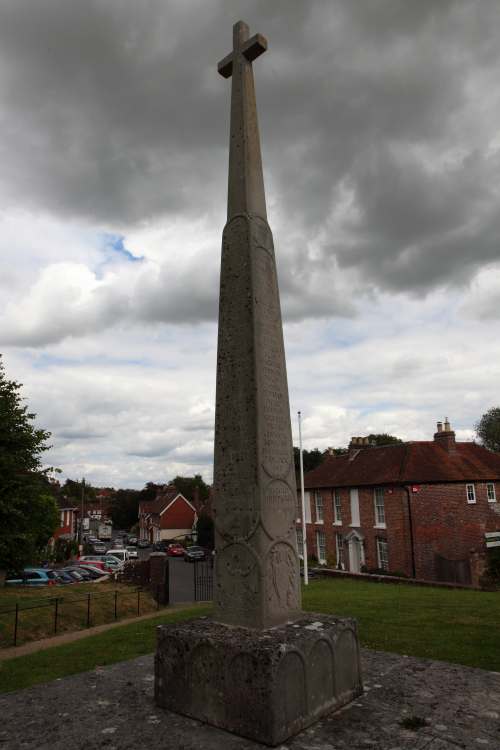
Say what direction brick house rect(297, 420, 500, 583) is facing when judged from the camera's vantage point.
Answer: facing the viewer and to the left of the viewer

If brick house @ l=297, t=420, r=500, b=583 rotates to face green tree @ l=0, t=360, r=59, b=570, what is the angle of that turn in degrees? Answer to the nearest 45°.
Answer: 0° — it already faces it

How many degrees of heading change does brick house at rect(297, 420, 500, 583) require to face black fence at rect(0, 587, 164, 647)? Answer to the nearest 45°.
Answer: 0° — it already faces it

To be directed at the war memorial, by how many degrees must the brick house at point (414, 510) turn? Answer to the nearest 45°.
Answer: approximately 45° to its left

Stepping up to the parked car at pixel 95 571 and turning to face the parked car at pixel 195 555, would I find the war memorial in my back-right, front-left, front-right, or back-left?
back-right

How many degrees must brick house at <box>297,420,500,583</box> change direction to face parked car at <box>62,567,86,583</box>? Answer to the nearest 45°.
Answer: approximately 45° to its right

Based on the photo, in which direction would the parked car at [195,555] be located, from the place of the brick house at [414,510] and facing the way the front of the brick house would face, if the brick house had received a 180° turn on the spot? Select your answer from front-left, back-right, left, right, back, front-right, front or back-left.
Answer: left

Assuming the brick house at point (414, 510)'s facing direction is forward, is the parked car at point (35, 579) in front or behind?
in front

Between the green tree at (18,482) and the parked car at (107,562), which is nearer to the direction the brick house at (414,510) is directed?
the green tree

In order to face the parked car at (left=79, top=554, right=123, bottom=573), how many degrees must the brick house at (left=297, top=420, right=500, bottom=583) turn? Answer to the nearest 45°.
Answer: approximately 45° to its right

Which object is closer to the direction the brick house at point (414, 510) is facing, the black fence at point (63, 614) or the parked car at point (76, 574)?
the black fence

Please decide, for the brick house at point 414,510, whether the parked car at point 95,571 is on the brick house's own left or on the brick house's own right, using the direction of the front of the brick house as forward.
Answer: on the brick house's own right

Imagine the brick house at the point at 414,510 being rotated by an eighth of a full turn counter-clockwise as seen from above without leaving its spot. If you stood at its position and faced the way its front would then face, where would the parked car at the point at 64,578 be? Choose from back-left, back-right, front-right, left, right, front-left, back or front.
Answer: right
